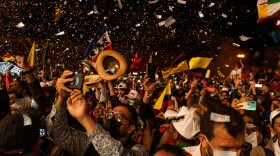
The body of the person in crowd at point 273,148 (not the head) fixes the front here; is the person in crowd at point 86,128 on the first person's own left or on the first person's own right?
on the first person's own right

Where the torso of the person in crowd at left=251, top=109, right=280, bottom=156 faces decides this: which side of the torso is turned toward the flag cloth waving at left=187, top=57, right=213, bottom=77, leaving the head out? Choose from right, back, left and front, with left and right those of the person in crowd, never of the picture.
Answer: back

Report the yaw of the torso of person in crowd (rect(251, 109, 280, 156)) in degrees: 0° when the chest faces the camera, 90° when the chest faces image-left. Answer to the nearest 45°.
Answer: approximately 315°
